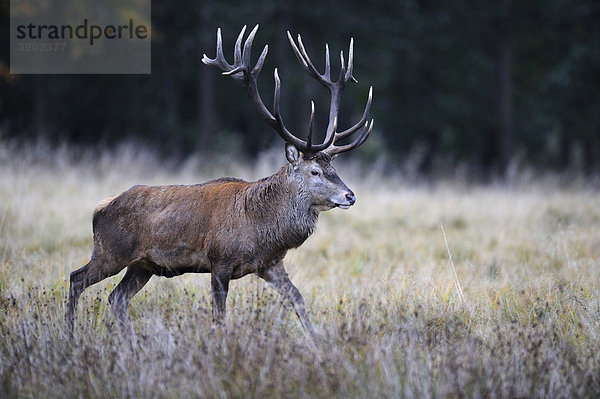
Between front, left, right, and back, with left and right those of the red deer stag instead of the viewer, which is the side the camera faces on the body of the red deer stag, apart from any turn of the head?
right
